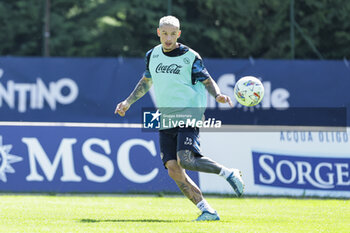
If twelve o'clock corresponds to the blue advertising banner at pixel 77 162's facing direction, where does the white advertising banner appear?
The white advertising banner is roughly at 9 o'clock from the blue advertising banner.

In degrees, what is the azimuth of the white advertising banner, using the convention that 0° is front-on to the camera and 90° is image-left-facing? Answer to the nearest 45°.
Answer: approximately 0°

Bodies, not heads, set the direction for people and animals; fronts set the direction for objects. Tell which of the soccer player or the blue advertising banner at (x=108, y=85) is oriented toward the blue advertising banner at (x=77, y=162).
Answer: the blue advertising banner at (x=108, y=85)

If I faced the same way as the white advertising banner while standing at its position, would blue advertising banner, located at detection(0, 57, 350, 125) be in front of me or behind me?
behind

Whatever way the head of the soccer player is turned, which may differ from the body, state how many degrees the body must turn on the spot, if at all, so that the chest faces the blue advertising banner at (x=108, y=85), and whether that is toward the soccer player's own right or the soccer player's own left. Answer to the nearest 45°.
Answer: approximately 180°

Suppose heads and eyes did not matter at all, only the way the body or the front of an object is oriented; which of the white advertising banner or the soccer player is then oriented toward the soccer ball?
the white advertising banner

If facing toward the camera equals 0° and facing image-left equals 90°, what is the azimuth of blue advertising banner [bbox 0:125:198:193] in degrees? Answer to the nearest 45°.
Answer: approximately 0°

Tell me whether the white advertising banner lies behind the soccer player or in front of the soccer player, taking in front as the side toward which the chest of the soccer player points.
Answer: behind

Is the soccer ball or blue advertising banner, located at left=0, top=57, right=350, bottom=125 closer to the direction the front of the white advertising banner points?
the soccer ball
